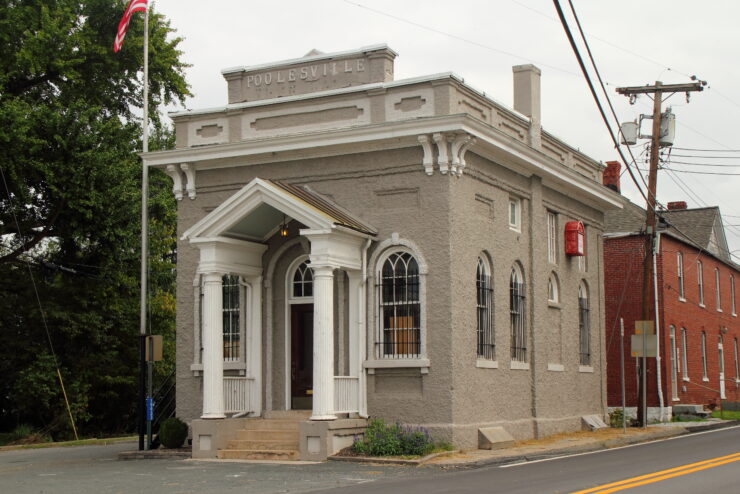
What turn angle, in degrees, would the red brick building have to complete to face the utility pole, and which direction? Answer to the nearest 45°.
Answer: approximately 45° to its right

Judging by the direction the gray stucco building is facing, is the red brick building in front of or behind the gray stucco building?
behind

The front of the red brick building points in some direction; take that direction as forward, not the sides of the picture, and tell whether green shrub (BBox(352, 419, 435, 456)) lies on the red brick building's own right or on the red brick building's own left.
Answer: on the red brick building's own right

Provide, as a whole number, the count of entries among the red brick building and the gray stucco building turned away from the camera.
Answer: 0

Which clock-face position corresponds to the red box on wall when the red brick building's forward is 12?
The red box on wall is roughly at 2 o'clock from the red brick building.

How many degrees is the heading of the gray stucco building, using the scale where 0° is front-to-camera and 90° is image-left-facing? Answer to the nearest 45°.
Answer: approximately 45°

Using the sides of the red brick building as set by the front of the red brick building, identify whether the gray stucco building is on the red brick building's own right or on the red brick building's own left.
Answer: on the red brick building's own right

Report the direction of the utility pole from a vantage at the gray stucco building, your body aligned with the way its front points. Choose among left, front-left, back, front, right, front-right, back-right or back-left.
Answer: back

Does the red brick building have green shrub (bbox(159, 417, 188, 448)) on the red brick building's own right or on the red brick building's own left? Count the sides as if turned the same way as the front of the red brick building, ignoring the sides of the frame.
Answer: on the red brick building's own right

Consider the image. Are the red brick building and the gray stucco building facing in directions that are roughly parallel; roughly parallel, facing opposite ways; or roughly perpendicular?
roughly perpendicular
